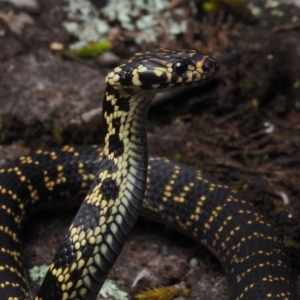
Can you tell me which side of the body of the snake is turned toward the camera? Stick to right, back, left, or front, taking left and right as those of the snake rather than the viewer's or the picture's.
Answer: right
